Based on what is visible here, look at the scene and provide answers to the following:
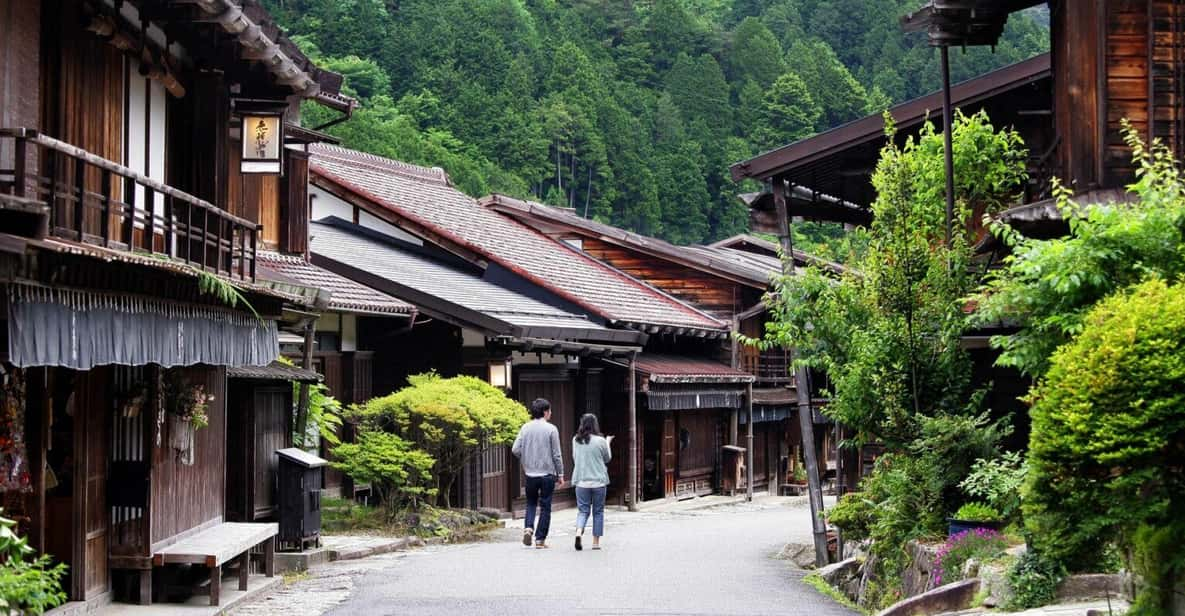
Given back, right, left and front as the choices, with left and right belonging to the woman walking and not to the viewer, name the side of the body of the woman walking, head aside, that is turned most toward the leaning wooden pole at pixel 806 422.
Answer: right

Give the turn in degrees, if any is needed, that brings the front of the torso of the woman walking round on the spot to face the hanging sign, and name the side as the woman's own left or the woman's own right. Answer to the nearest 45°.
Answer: approximately 135° to the woman's own left

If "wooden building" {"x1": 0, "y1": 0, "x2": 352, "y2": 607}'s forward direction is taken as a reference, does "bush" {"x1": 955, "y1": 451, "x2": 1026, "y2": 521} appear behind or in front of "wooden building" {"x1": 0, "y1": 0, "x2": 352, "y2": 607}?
in front

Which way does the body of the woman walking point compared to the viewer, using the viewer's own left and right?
facing away from the viewer

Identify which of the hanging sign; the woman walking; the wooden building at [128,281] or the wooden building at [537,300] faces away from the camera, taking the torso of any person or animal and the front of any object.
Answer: the woman walking

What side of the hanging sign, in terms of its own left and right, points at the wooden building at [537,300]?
back

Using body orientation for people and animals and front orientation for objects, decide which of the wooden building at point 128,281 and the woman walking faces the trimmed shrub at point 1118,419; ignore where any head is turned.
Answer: the wooden building

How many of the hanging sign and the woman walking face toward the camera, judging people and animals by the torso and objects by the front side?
1

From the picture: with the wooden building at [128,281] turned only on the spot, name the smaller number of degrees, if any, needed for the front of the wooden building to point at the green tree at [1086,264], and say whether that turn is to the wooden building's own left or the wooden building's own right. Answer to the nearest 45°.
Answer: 0° — it already faces it

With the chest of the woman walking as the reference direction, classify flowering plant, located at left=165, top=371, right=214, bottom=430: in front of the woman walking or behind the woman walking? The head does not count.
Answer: behind

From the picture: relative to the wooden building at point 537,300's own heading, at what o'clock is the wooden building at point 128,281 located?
the wooden building at point 128,281 is roughly at 2 o'clock from the wooden building at point 537,300.

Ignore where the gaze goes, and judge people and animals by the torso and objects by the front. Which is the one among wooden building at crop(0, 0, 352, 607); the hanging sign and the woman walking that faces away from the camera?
the woman walking

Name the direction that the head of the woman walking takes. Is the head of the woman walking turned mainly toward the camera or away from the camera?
away from the camera
